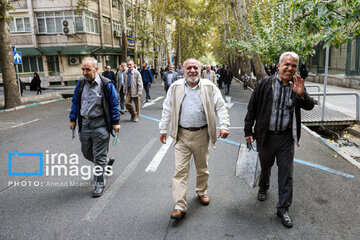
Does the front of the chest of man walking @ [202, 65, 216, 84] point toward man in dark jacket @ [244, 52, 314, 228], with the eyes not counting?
yes

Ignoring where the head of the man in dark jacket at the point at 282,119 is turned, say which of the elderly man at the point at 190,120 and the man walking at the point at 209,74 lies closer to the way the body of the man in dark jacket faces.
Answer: the elderly man

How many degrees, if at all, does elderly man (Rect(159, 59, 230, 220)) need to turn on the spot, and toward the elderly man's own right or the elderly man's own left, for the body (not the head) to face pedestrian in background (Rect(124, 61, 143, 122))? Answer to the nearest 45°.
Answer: approximately 180°

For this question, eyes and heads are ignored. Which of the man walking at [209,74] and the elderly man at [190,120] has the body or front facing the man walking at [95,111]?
the man walking at [209,74]

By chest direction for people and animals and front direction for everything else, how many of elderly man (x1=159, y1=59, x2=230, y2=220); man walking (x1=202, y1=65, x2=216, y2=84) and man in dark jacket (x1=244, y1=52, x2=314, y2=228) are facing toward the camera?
3

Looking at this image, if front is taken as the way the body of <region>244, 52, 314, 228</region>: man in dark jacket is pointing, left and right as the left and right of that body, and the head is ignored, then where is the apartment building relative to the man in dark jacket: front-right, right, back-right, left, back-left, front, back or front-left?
back-right

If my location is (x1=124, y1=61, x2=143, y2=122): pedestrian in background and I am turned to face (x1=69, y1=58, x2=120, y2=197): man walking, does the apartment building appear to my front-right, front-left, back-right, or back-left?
back-right

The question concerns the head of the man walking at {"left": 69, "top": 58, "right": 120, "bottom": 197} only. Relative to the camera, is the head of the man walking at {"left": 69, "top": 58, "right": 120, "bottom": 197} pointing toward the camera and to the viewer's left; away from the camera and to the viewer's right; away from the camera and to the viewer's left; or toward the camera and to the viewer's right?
toward the camera and to the viewer's left

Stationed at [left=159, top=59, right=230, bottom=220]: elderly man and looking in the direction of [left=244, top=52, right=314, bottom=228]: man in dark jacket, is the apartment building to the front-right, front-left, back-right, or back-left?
back-left

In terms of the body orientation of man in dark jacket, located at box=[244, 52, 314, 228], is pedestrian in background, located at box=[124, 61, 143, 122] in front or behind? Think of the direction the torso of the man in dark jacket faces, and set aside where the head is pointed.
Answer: behind

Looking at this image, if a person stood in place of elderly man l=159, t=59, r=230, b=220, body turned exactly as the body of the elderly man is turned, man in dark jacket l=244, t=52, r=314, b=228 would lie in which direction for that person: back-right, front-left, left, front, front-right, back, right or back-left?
left

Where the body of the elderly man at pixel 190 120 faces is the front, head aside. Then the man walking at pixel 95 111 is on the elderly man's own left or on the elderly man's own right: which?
on the elderly man's own right
